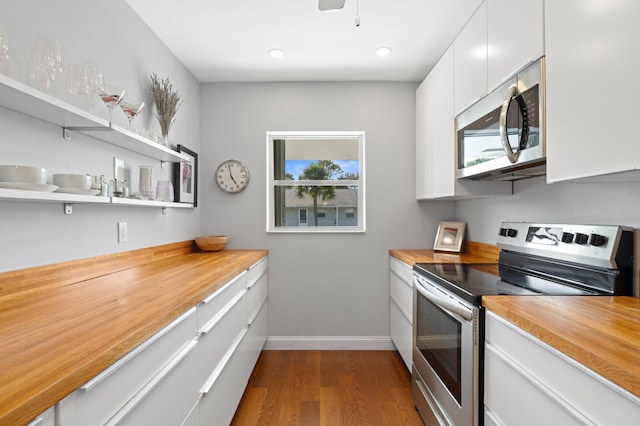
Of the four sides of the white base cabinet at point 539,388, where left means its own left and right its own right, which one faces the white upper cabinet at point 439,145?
right

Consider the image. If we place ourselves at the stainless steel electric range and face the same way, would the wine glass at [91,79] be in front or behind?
in front

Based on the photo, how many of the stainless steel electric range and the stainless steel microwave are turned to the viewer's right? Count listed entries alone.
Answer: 0

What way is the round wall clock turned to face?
toward the camera

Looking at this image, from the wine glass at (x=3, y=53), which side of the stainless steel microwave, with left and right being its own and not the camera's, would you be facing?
front

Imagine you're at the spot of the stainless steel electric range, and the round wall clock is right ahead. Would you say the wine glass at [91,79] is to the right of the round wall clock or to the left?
left

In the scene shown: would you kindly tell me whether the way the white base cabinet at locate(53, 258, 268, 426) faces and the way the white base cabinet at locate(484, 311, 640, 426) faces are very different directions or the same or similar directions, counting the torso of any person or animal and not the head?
very different directions

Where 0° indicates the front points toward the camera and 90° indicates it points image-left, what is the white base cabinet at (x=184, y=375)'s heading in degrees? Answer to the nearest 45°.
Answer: approximately 315°

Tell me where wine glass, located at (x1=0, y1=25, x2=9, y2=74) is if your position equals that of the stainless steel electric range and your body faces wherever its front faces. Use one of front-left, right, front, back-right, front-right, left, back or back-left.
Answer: front

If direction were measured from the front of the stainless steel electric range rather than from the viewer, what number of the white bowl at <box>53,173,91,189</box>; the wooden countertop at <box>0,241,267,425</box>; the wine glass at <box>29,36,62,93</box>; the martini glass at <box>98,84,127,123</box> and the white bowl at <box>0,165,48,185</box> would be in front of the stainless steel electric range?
5

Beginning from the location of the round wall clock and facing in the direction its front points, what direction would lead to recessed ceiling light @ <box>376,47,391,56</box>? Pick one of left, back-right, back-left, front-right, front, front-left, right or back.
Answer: front-left

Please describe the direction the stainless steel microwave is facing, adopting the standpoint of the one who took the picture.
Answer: facing the viewer and to the left of the viewer

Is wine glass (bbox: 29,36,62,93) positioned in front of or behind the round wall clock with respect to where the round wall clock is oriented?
in front

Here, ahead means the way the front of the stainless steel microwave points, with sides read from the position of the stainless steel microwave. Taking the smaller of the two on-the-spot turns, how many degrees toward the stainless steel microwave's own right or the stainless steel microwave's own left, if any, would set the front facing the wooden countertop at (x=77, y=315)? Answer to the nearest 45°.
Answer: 0° — it already faces it

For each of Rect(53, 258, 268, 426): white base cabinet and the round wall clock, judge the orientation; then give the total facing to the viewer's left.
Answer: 0

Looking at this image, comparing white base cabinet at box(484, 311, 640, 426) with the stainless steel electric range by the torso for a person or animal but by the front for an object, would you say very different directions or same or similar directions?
same or similar directions
